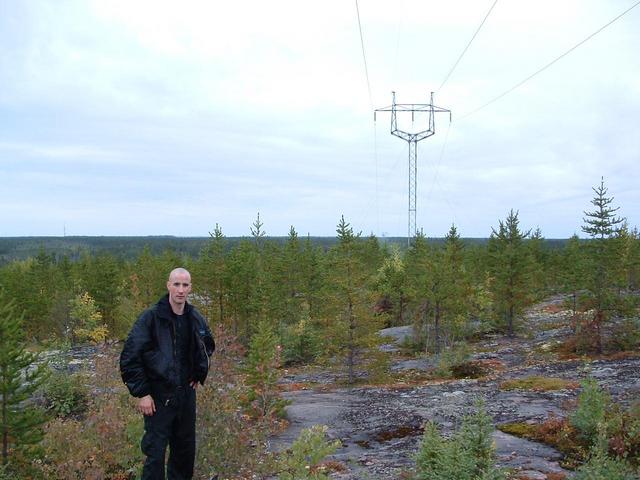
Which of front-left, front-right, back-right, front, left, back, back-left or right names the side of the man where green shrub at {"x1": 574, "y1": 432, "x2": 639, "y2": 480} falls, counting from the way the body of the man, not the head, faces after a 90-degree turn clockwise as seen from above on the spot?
back-left

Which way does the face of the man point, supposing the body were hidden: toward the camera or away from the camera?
toward the camera

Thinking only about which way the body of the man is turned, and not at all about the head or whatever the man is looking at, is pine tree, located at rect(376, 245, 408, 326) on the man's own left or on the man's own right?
on the man's own left

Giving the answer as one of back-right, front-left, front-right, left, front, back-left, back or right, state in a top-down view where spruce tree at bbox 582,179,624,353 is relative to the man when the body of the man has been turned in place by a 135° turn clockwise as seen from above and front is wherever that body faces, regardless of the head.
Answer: back-right

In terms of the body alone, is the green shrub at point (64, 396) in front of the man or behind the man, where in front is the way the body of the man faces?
behind

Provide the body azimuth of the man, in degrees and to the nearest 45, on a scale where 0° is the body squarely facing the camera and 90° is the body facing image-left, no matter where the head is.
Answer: approximately 315°

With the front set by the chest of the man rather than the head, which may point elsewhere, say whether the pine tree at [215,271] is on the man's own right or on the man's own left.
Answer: on the man's own left

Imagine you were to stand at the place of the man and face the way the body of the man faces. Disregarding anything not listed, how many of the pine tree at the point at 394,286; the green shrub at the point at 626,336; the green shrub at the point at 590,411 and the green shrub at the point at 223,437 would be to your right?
0

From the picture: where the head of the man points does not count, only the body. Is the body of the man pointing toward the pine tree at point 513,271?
no
